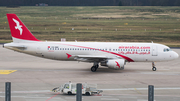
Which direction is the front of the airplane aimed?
to the viewer's right
